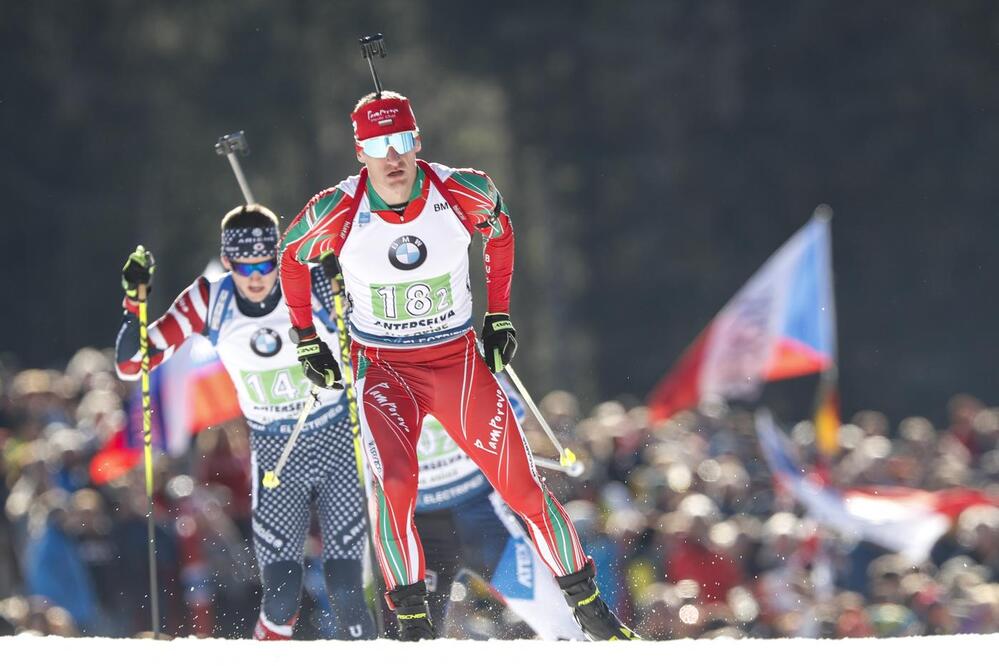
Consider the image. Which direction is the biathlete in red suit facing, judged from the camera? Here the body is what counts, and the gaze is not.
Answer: toward the camera

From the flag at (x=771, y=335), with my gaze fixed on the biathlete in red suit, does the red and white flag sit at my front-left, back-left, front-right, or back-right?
front-left

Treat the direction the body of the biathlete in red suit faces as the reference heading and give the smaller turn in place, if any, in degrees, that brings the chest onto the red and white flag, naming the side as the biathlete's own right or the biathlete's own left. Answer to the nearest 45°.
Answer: approximately 135° to the biathlete's own left

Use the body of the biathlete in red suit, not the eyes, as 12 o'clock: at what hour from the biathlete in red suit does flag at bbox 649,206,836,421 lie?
The flag is roughly at 7 o'clock from the biathlete in red suit.
